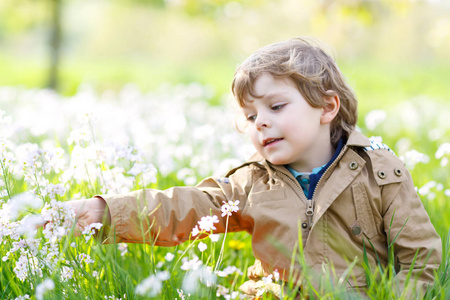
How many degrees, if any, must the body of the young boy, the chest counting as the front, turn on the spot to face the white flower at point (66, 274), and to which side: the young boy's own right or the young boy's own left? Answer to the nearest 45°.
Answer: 0° — they already face it

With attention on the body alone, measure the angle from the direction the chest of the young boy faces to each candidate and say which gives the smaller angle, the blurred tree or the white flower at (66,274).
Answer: the white flower

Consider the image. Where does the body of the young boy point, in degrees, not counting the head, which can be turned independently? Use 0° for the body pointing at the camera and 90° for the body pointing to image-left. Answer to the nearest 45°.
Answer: approximately 45°

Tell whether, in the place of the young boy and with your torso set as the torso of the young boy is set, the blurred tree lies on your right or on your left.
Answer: on your right
